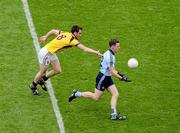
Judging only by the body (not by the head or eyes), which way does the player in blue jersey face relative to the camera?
to the viewer's right

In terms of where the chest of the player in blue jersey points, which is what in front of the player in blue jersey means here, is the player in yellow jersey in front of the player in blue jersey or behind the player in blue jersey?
behind
